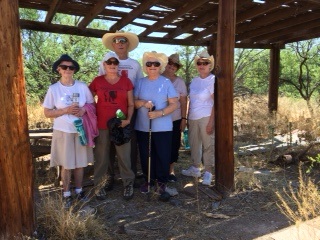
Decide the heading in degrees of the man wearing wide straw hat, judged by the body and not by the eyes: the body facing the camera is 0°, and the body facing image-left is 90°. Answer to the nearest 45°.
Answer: approximately 0°

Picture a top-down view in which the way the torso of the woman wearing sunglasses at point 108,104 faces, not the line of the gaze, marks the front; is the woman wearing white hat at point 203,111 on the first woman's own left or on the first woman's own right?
on the first woman's own left

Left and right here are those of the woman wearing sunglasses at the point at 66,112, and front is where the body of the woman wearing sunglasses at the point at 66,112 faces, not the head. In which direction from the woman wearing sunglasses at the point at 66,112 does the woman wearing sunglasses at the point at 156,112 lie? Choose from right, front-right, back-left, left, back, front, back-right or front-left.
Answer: left

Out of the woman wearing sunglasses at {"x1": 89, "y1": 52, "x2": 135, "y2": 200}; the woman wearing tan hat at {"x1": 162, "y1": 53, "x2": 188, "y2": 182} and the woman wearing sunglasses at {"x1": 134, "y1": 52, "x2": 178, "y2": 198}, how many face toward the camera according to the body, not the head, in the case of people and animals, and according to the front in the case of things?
3

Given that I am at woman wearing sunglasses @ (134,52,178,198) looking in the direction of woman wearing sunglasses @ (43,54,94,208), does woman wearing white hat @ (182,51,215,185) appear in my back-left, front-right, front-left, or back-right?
back-right

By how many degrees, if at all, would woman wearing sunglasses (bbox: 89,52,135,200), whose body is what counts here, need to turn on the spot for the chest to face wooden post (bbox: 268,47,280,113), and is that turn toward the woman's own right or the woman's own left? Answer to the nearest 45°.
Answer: approximately 135° to the woman's own left

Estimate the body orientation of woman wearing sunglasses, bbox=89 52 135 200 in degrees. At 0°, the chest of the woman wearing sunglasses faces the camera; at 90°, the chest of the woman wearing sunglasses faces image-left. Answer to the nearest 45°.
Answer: approximately 0°

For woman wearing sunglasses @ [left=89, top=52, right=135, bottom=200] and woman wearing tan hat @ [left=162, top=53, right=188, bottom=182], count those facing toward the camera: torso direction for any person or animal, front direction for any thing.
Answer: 2

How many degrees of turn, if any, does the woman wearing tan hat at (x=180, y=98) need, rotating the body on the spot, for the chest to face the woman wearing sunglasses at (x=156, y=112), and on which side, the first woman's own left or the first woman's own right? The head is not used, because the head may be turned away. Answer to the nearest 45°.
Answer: approximately 45° to the first woman's own right

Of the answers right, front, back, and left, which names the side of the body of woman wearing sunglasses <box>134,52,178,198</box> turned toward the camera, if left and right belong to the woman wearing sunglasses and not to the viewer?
front
